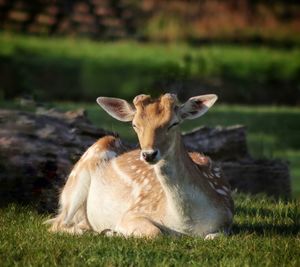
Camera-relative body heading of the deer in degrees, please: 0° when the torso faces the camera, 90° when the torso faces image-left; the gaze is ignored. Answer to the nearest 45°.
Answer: approximately 315°
